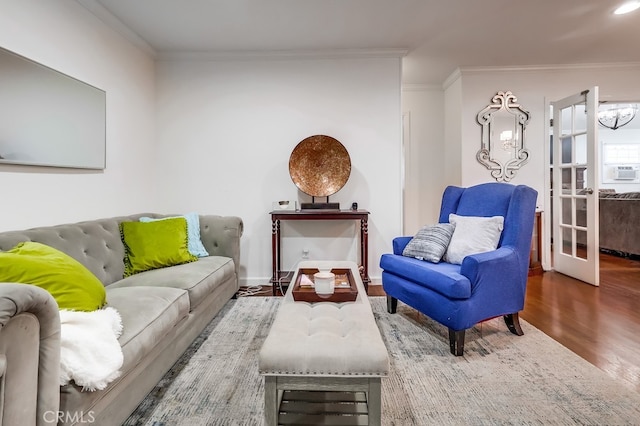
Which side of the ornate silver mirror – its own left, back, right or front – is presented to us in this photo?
front

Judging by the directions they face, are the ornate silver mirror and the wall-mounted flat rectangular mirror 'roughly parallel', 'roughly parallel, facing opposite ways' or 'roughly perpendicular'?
roughly perpendicular

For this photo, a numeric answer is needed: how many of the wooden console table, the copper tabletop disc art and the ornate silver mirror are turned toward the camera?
3

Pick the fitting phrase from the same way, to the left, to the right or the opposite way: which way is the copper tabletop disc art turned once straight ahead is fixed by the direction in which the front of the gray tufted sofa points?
to the right

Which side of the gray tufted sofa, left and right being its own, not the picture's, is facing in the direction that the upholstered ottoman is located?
front

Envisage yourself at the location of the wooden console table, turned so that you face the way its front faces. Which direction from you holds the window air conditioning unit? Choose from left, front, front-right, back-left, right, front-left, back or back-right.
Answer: back-left

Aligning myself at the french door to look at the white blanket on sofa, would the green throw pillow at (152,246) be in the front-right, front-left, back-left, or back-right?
front-right

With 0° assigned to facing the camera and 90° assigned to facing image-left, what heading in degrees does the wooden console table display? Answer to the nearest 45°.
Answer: approximately 0°

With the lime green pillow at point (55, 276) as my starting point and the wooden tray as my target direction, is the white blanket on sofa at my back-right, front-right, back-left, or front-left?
front-right

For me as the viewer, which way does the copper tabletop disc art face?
facing the viewer

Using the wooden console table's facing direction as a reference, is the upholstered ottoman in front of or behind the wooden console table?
in front

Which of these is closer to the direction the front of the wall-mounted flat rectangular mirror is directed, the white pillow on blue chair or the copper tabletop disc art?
the white pillow on blue chair

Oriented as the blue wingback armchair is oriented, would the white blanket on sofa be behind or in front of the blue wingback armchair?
in front

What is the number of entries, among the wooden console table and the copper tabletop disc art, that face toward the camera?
2
